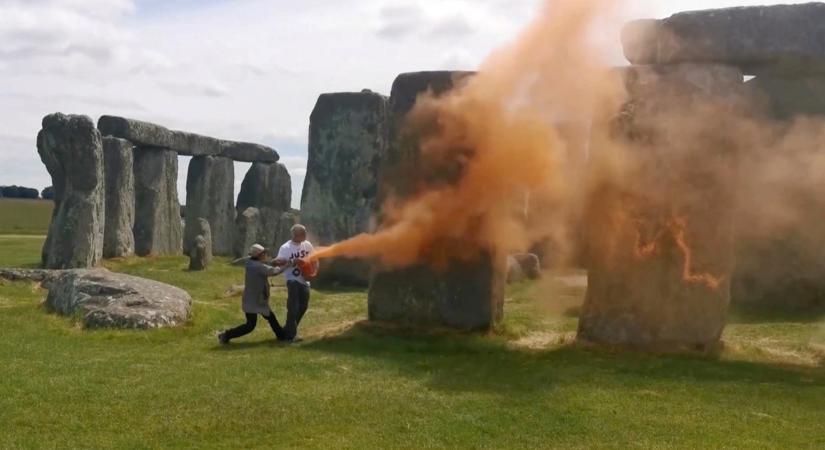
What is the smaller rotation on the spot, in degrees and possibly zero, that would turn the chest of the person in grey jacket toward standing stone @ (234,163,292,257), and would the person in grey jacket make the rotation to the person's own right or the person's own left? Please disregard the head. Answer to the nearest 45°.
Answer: approximately 90° to the person's own left

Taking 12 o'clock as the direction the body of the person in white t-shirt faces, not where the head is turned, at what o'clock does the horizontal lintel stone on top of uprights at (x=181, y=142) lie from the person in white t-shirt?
The horizontal lintel stone on top of uprights is roughly at 7 o'clock from the person in white t-shirt.

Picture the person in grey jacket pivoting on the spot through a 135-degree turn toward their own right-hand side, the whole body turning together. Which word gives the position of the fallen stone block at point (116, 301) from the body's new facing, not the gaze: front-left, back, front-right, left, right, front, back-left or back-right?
right

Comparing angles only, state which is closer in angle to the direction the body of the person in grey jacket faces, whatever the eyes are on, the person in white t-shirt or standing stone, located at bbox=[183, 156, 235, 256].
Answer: the person in white t-shirt

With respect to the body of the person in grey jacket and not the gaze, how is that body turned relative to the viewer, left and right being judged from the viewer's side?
facing to the right of the viewer

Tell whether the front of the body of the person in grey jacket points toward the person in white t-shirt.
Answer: yes

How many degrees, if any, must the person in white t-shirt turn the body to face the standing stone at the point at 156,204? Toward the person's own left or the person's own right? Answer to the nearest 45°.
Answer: approximately 135° to the person's own left

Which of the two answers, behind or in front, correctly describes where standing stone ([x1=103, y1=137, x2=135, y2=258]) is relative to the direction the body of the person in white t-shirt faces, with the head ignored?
behind
